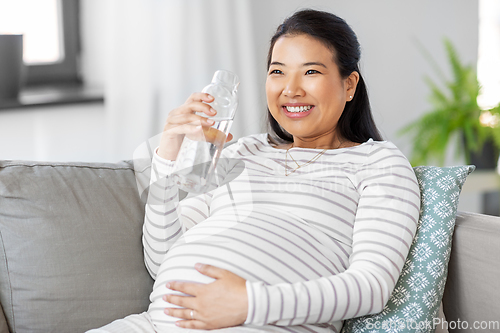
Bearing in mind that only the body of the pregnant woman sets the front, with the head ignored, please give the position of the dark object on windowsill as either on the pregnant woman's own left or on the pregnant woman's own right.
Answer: on the pregnant woman's own right

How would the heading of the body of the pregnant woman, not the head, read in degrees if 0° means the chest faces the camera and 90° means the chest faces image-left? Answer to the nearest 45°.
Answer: approximately 45°

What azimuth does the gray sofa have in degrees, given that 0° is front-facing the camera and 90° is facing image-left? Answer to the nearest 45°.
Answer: approximately 0°

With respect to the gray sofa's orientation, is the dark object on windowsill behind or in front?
behind

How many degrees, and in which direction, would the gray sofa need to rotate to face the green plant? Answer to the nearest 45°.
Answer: approximately 135° to its left
